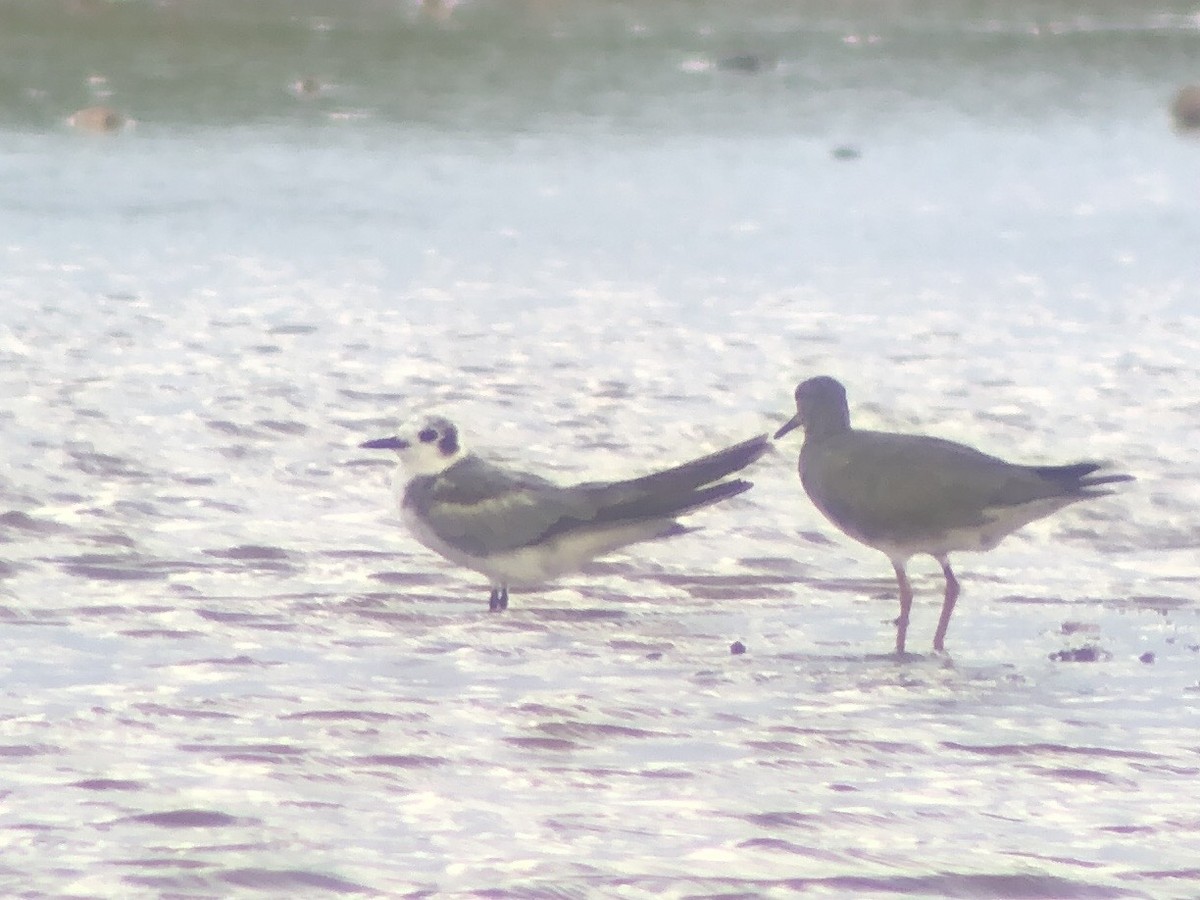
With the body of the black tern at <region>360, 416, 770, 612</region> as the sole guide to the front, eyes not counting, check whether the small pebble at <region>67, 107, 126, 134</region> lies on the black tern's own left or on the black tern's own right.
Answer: on the black tern's own right

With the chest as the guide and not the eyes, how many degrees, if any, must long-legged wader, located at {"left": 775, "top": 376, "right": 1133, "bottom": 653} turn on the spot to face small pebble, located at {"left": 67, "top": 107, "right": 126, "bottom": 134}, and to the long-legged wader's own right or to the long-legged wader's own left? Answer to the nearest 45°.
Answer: approximately 45° to the long-legged wader's own right

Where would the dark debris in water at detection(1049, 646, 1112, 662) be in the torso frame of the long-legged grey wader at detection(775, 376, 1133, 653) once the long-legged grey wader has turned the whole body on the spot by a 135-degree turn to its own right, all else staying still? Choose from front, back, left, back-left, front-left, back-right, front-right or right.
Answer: right

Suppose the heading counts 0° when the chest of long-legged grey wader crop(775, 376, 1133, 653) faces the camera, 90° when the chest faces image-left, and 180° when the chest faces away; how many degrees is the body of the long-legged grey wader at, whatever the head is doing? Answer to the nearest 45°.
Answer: approximately 90°

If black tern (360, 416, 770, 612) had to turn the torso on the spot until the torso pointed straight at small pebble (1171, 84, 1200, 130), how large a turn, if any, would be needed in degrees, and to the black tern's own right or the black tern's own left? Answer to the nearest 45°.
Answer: approximately 90° to the black tern's own right

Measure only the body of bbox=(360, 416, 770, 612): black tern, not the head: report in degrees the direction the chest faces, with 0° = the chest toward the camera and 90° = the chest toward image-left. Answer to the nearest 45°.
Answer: approximately 90°

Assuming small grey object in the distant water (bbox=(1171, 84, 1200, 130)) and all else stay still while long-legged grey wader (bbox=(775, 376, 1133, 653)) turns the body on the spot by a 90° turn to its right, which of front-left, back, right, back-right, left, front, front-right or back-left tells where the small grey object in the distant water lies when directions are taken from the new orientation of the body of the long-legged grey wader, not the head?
front
